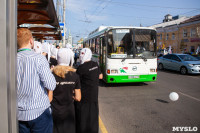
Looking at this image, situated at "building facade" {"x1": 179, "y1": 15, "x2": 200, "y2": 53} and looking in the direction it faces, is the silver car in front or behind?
in front

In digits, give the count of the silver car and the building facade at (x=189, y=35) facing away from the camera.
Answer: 0

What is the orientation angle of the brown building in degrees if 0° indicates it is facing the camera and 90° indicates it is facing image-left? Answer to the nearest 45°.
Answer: approximately 45°

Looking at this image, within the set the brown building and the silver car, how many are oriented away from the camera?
0

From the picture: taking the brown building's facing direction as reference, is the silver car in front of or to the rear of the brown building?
in front
